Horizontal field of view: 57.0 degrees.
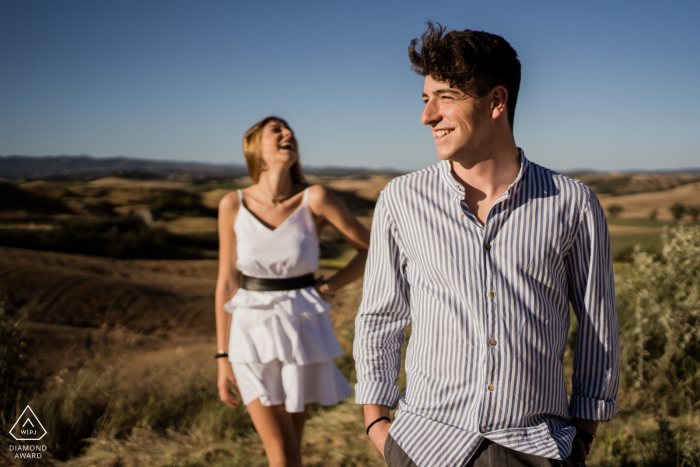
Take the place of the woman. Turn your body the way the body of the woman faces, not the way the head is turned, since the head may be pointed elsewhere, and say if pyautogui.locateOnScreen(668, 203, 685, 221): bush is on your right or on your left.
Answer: on your left

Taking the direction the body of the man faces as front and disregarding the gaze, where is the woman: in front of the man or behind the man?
behind

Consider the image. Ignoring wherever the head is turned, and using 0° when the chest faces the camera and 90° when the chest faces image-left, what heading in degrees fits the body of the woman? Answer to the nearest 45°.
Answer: approximately 0°

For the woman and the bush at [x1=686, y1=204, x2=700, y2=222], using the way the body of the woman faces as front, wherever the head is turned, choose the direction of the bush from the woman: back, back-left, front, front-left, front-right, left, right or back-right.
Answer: back-left

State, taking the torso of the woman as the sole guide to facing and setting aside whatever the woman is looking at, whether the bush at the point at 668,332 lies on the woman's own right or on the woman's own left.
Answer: on the woman's own left

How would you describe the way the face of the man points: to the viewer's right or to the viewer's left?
to the viewer's left

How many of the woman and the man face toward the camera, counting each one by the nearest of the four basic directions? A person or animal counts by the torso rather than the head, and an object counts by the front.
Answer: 2

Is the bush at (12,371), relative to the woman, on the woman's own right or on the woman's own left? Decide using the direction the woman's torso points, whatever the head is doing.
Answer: on the woman's own right

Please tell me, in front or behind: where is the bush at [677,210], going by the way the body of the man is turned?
behind
